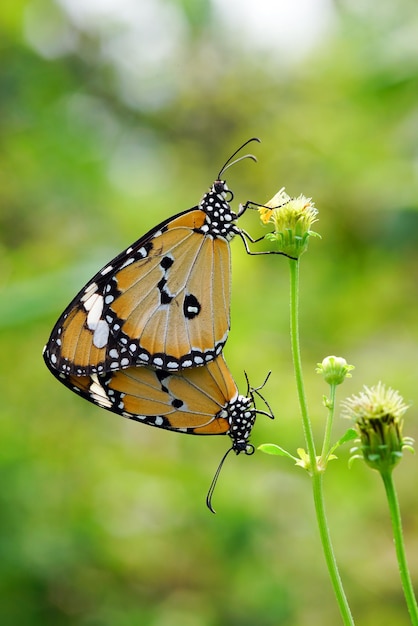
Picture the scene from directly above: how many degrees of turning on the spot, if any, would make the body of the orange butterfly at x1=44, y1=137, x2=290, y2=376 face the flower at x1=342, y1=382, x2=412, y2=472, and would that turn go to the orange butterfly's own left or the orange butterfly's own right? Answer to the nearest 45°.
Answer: approximately 45° to the orange butterfly's own right

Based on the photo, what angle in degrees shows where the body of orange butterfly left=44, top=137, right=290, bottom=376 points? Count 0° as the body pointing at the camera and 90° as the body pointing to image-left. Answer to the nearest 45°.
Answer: approximately 270°
